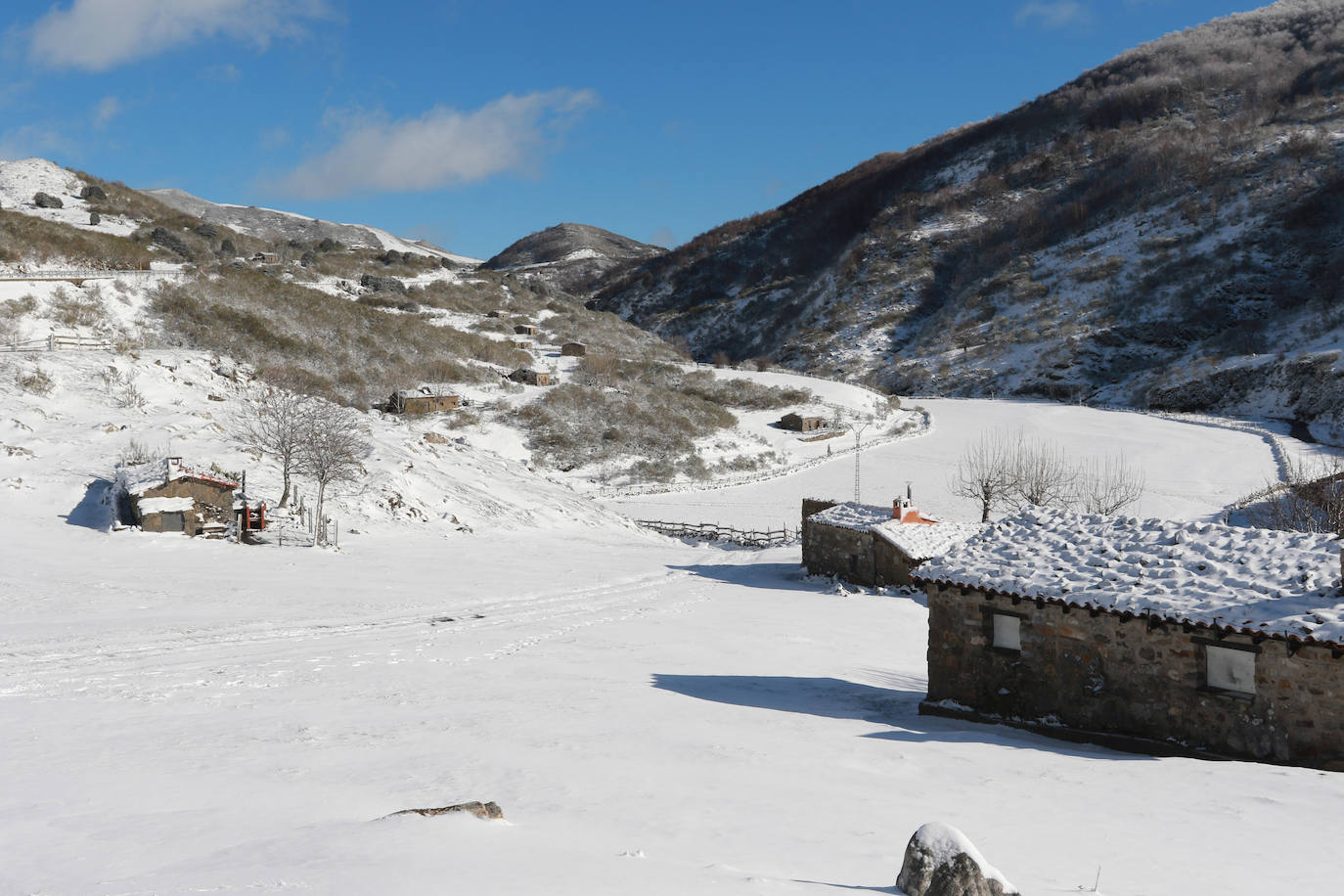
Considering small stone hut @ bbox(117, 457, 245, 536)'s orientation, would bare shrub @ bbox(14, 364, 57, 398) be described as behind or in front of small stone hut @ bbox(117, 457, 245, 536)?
behind

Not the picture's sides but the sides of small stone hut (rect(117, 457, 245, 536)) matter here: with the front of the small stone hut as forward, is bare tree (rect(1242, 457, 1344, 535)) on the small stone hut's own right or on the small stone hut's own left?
on the small stone hut's own left

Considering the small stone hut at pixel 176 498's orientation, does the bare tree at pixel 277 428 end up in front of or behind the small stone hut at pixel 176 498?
behind

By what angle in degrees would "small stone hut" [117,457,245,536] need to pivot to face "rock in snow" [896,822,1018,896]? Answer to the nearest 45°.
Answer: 0° — it already faces it

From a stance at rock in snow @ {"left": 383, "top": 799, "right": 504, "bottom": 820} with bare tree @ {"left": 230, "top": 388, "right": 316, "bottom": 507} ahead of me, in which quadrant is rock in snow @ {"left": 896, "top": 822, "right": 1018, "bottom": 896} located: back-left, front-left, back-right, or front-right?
back-right

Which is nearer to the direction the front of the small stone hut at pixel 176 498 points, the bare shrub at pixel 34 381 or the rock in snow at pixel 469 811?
the rock in snow

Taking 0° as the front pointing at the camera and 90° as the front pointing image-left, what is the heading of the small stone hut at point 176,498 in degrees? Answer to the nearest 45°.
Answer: approximately 0°

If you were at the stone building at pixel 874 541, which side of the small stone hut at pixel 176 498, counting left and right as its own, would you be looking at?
left

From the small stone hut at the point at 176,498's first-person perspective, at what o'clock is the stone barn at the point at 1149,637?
The stone barn is roughly at 11 o'clock from the small stone hut.

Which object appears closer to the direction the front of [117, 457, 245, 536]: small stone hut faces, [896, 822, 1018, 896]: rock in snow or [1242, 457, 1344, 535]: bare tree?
the rock in snow
